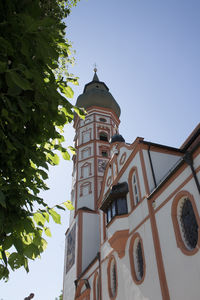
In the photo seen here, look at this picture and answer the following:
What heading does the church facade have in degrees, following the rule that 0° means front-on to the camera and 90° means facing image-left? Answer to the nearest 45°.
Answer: approximately 45°

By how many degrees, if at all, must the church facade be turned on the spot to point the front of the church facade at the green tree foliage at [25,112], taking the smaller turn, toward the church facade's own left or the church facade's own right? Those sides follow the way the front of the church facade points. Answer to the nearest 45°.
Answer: approximately 45° to the church facade's own left
